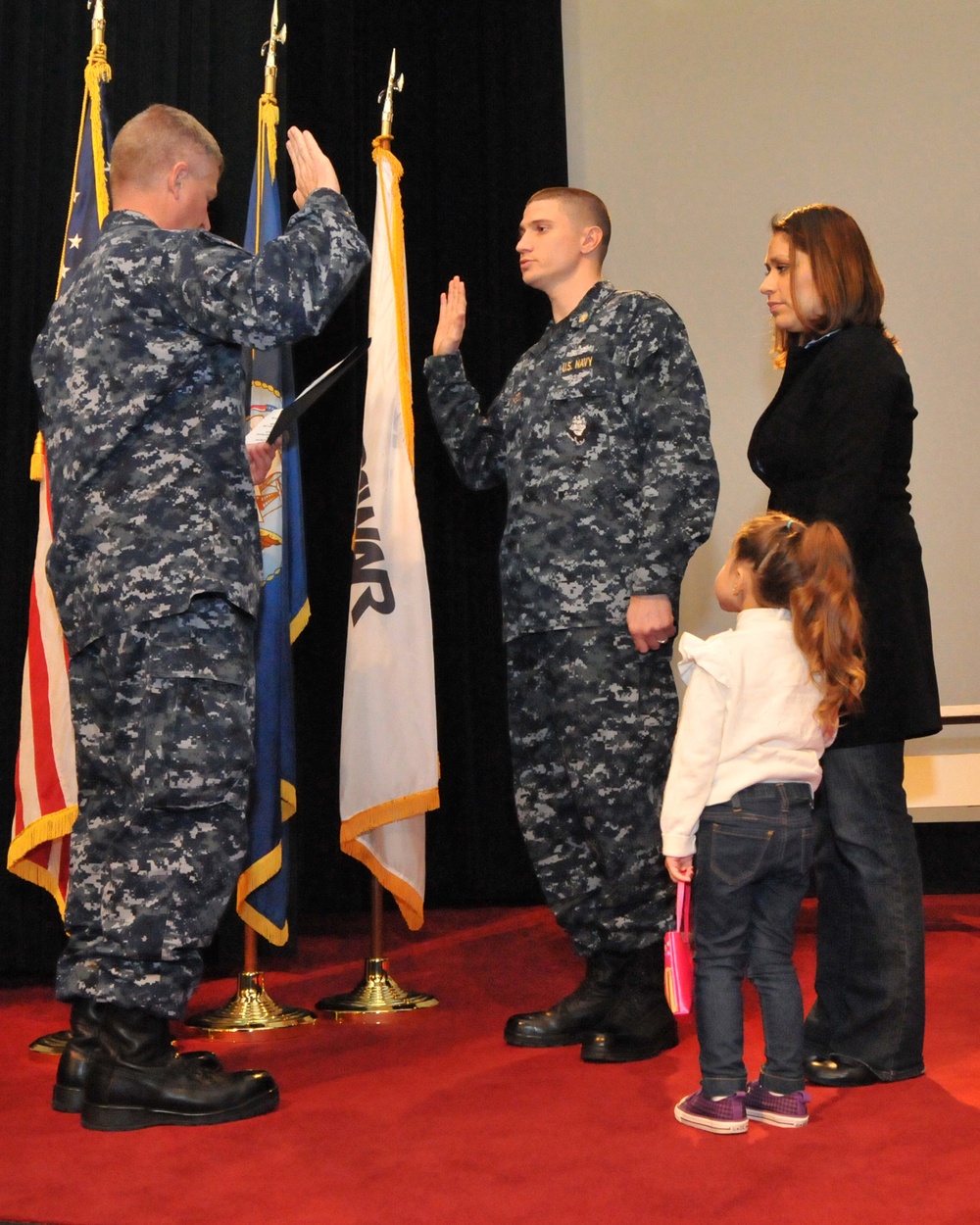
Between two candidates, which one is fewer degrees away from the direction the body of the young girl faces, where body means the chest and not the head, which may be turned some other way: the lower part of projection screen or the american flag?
the american flag

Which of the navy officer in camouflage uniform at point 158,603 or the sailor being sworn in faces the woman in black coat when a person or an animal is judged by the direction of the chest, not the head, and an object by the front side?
the navy officer in camouflage uniform

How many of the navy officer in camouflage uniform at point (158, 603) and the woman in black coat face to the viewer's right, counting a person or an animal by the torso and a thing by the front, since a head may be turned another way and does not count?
1

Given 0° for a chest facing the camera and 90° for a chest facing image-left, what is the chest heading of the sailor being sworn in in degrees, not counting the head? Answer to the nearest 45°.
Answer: approximately 45°

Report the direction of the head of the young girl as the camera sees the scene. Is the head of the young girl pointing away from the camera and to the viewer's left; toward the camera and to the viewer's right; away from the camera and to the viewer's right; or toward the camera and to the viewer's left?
away from the camera and to the viewer's left

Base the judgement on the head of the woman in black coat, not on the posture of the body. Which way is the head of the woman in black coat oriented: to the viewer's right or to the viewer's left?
to the viewer's left

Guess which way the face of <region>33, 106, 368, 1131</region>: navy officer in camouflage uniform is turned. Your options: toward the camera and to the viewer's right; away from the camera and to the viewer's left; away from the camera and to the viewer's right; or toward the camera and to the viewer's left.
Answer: away from the camera and to the viewer's right

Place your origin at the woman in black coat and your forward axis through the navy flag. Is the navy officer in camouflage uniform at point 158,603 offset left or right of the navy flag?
left

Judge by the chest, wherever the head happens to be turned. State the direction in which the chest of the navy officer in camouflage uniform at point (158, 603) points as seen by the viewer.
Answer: to the viewer's right

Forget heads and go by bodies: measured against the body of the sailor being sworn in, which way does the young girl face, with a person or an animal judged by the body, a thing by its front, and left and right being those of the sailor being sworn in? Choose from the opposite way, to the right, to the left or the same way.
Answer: to the right

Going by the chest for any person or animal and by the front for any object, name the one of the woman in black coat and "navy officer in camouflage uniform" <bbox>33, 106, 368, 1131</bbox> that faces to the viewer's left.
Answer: the woman in black coat

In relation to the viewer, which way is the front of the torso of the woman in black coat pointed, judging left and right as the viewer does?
facing to the left of the viewer

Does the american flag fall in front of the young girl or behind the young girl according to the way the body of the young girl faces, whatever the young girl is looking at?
in front
